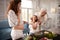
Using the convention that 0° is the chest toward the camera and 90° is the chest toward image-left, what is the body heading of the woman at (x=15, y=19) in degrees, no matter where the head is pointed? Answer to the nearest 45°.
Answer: approximately 270°
